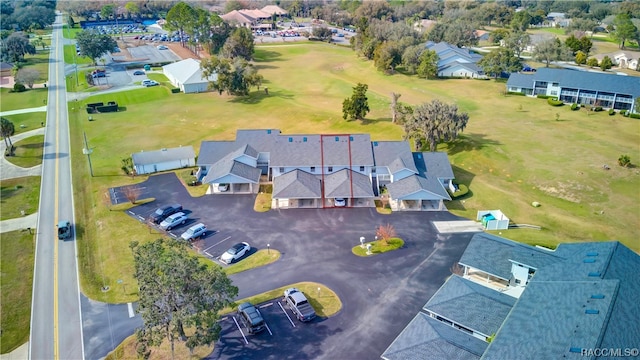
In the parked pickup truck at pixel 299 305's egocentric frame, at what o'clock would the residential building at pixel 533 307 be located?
The residential building is roughly at 5 o'clock from the parked pickup truck.

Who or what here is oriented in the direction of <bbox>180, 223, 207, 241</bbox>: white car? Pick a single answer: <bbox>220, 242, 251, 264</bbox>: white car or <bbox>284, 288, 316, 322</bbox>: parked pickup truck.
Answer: the parked pickup truck

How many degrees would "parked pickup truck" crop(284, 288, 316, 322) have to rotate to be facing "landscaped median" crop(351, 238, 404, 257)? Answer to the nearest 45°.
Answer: approximately 90° to its right

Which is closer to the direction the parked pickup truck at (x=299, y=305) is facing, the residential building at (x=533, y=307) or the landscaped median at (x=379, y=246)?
the landscaped median

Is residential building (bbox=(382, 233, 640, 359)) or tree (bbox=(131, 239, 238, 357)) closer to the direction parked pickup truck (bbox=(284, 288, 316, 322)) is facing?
the tree

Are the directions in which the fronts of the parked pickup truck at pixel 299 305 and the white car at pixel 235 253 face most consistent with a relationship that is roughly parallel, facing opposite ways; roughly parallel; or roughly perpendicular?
roughly perpendicular

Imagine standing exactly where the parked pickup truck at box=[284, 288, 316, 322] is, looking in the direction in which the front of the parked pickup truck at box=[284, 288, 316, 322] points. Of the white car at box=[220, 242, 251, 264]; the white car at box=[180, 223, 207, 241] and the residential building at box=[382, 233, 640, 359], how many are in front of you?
2

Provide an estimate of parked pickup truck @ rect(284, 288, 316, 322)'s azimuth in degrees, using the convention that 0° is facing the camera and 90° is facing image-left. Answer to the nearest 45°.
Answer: approximately 135°

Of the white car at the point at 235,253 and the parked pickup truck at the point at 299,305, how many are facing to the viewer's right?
0

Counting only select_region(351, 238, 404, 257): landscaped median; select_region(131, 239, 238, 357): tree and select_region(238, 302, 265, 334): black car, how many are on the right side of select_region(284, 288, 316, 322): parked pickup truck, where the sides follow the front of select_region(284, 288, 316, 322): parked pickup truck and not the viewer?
1

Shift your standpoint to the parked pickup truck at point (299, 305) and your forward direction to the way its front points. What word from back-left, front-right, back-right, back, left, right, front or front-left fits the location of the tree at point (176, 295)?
left
